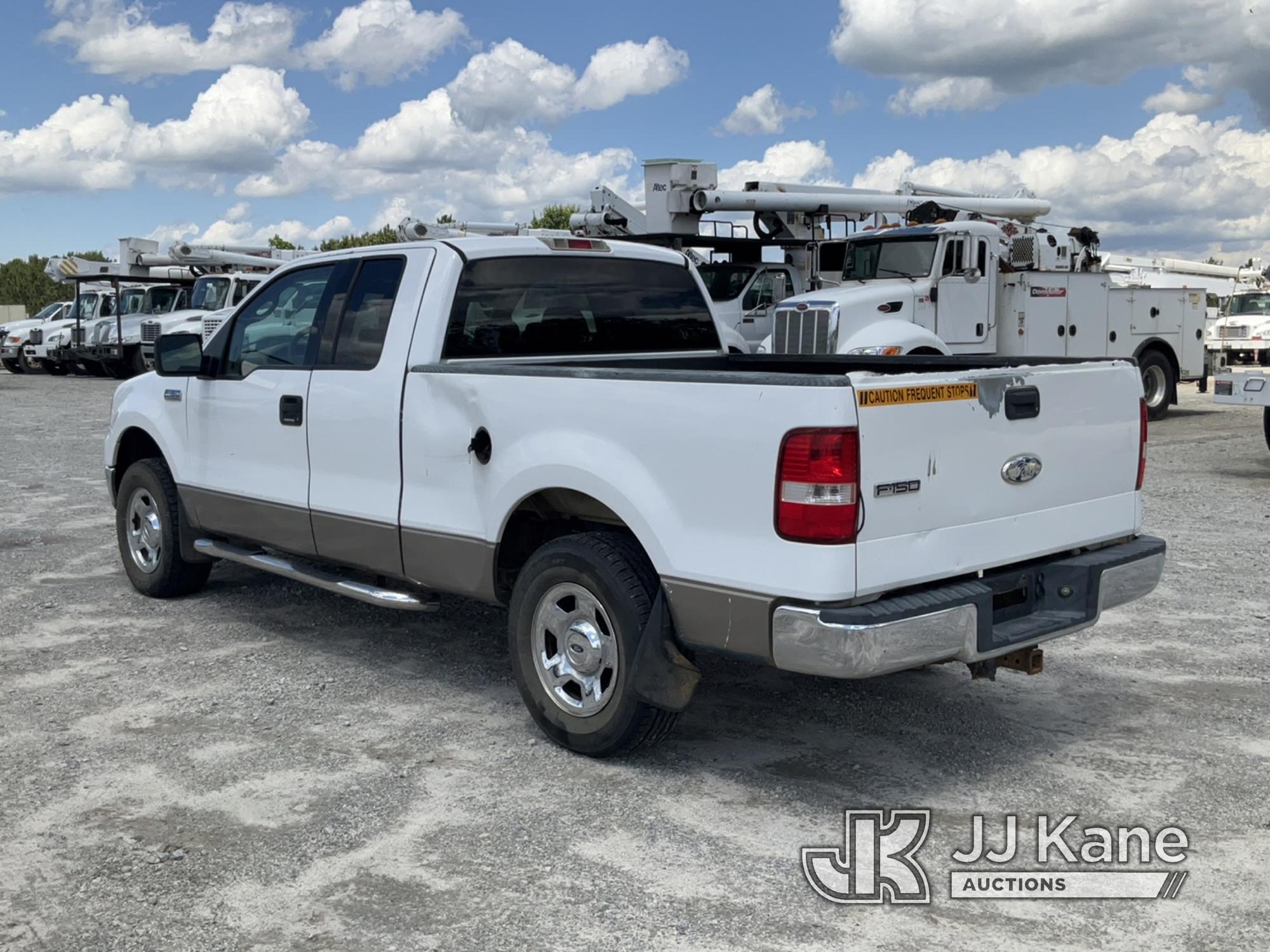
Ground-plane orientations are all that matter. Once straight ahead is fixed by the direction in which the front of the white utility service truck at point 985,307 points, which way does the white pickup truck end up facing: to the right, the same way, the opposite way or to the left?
to the right

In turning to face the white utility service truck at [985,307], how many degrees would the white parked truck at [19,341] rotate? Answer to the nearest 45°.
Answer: approximately 45° to its left

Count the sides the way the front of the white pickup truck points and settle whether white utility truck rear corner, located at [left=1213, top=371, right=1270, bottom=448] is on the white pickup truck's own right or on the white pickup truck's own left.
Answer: on the white pickup truck's own right

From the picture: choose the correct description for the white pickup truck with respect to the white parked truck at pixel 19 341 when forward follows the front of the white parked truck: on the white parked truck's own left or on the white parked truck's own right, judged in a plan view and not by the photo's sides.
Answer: on the white parked truck's own left

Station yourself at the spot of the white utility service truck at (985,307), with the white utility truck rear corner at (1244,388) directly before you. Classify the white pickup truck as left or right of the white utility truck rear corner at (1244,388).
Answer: right

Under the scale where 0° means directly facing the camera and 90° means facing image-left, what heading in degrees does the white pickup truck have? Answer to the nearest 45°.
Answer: approximately 135°

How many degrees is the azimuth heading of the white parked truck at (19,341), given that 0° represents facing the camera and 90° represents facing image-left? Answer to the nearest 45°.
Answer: approximately 45°

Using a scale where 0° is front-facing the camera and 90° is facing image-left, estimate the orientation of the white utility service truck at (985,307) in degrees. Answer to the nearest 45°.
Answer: approximately 45°
